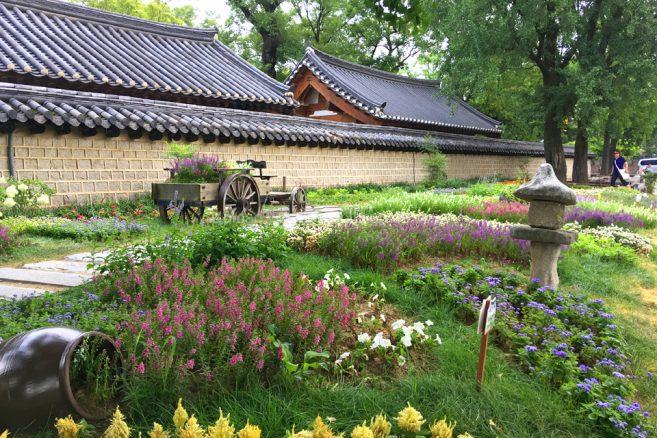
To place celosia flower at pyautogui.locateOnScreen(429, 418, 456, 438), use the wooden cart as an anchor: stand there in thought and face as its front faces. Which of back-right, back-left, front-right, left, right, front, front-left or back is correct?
back-right

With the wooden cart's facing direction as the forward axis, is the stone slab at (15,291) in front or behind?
behind

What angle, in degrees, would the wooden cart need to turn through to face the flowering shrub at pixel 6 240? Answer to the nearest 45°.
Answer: approximately 180°

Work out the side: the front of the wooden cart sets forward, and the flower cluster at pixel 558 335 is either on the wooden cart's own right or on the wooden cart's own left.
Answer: on the wooden cart's own right

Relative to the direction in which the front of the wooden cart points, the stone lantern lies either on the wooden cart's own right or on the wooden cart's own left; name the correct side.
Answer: on the wooden cart's own right

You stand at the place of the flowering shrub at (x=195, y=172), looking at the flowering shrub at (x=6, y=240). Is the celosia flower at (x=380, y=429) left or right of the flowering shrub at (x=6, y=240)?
left

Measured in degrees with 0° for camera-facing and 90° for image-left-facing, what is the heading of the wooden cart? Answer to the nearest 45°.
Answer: approximately 225°

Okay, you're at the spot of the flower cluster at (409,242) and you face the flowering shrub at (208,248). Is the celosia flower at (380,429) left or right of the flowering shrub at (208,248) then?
left

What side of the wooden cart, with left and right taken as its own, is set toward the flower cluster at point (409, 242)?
right

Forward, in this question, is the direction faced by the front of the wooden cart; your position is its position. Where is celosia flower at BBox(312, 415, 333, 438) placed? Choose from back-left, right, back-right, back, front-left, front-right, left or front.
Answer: back-right

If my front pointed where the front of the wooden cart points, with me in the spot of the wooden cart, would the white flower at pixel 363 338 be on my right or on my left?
on my right

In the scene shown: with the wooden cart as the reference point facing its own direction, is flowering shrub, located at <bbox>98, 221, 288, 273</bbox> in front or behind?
behind

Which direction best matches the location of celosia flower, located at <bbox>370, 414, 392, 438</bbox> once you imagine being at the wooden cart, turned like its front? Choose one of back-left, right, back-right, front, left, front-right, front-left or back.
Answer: back-right
